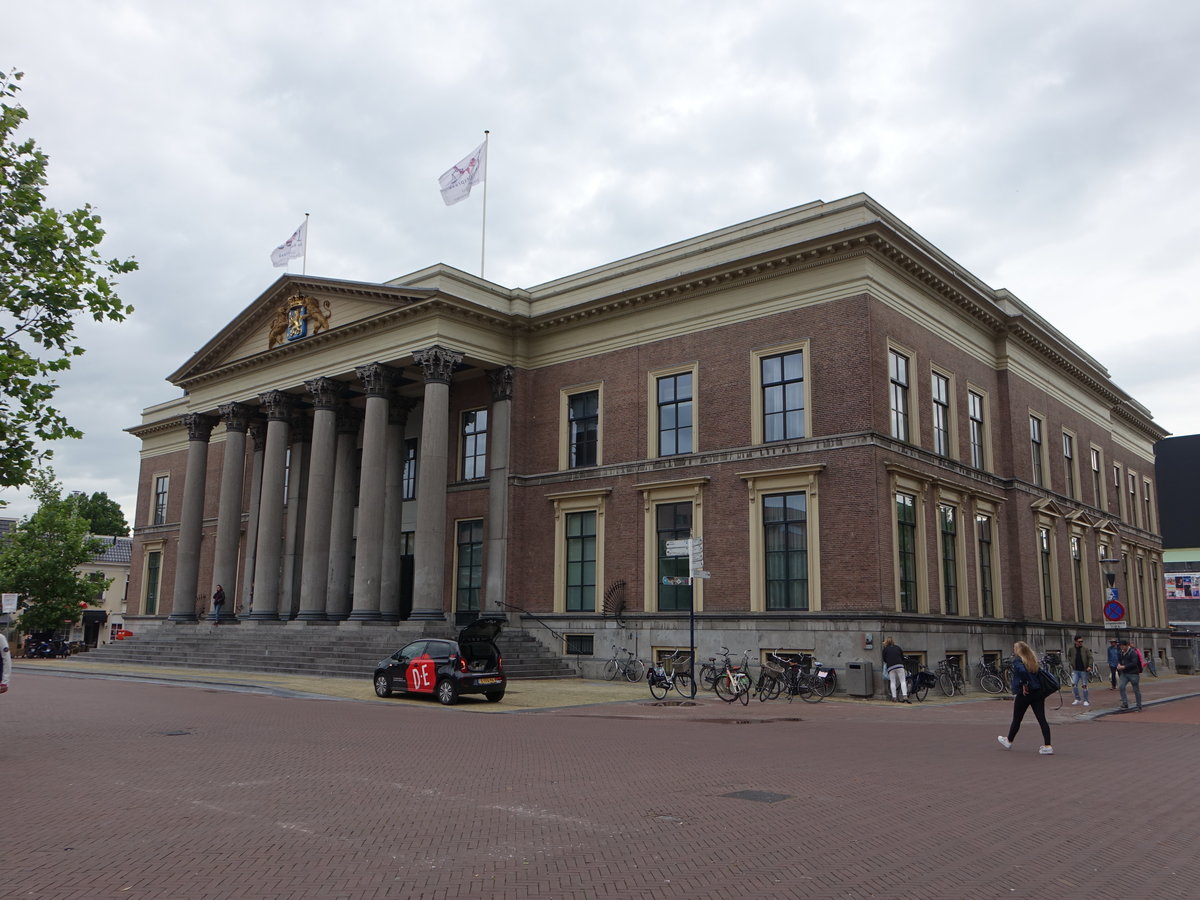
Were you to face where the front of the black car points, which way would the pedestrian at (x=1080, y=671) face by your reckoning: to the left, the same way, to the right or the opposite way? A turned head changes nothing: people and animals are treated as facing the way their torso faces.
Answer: to the left

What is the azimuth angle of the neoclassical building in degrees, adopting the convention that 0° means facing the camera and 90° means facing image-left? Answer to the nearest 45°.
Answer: approximately 45°

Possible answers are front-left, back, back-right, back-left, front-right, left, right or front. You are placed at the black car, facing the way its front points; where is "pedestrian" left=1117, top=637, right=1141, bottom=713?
back-right

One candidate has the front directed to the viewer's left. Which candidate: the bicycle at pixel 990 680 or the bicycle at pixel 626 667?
the bicycle at pixel 626 667

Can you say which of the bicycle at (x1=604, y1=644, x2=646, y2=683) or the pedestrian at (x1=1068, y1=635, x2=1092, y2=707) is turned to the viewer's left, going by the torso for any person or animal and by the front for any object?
the bicycle

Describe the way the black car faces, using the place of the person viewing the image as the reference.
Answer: facing away from the viewer and to the left of the viewer

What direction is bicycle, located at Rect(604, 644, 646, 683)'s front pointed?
to the viewer's left

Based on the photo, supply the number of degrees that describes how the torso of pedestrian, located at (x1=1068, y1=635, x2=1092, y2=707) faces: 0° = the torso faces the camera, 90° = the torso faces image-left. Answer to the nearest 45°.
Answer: approximately 0°

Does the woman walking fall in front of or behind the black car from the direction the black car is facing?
behind

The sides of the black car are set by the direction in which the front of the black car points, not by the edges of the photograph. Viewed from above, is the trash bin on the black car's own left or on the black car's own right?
on the black car's own right
